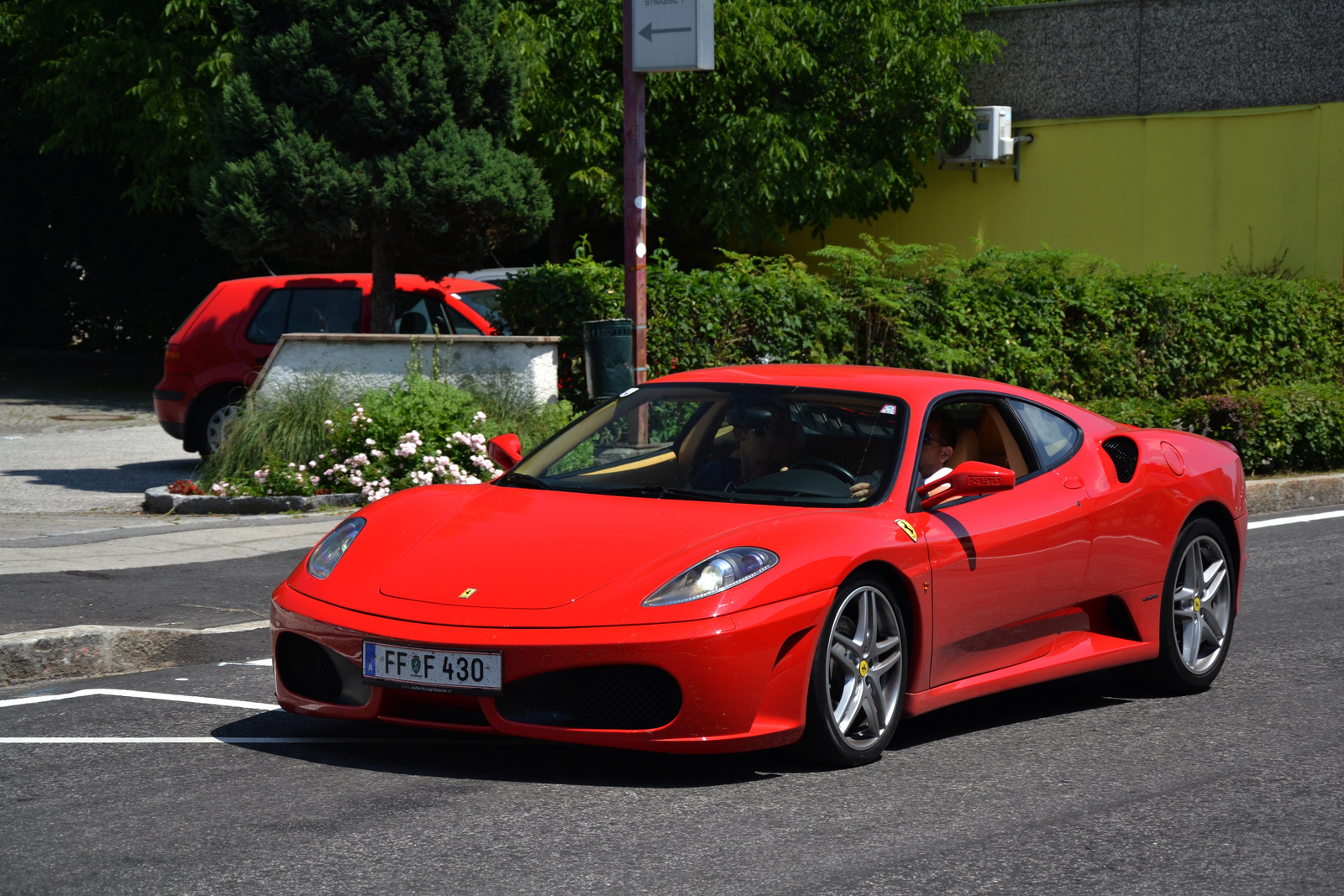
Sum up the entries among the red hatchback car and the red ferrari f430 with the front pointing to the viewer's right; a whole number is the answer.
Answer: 1

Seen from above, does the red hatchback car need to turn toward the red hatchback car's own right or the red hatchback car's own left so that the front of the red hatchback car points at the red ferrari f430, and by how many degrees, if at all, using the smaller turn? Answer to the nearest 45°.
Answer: approximately 90° to the red hatchback car's own right

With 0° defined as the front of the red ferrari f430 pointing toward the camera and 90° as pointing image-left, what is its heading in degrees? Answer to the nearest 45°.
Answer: approximately 45°

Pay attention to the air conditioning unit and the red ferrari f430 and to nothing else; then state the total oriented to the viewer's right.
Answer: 0

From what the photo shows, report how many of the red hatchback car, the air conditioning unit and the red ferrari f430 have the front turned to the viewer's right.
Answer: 1

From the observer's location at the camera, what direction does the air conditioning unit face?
facing the viewer and to the left of the viewer

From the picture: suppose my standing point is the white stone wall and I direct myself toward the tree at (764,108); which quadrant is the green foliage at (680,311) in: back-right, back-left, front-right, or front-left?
front-right

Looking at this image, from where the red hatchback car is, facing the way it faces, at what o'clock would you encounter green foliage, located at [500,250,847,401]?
The green foliage is roughly at 1 o'clock from the red hatchback car.

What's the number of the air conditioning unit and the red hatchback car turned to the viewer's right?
1

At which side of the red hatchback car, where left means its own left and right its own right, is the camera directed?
right

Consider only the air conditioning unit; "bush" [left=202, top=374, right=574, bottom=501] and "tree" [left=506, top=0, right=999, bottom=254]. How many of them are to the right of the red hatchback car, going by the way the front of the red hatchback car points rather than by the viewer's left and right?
1

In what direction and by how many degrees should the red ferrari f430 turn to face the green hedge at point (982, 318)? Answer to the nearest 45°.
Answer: approximately 135° to its right

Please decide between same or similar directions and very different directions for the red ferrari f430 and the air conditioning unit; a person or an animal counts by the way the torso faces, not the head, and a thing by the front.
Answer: same or similar directions

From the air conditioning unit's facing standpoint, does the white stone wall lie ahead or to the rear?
ahead

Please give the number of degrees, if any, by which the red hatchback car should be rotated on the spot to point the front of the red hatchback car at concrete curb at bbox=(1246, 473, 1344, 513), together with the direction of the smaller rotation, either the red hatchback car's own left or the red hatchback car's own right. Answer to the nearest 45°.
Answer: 0° — it already faces it
